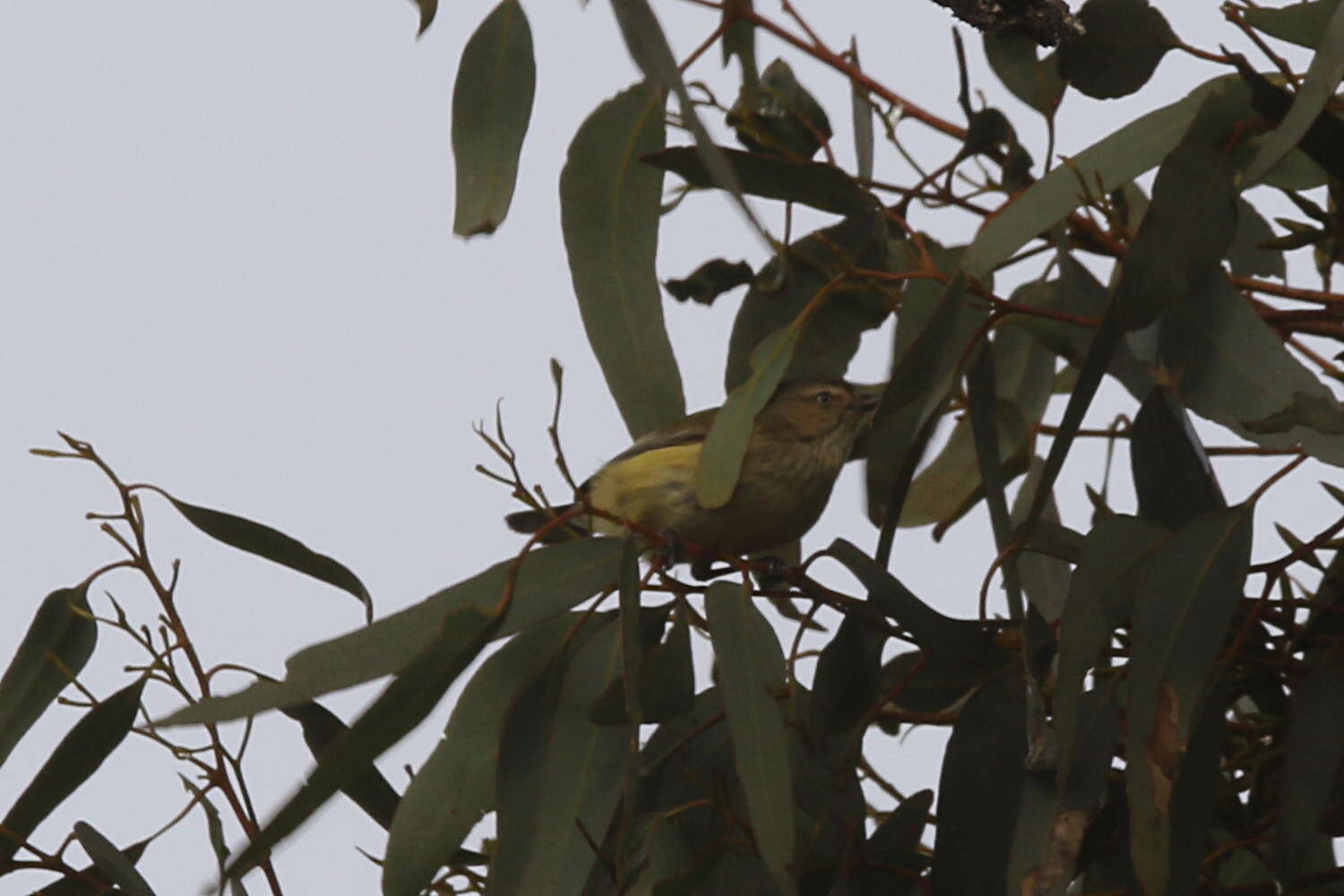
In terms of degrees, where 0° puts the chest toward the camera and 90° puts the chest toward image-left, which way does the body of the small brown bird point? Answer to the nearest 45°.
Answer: approximately 270°
